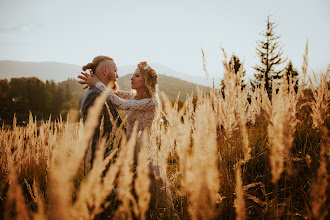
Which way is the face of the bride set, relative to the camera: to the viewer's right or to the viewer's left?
to the viewer's left

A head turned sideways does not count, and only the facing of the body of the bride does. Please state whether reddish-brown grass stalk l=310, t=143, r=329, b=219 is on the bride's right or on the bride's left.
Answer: on the bride's left

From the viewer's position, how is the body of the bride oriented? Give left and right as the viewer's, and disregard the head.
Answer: facing to the left of the viewer
